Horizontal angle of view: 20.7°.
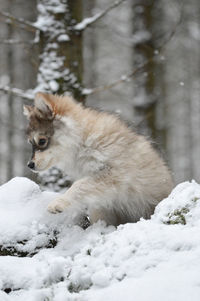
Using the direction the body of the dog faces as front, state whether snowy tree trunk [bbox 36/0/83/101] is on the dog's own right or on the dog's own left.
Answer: on the dog's own right

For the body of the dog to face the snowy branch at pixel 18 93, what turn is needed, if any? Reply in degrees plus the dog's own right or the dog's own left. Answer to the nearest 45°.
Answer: approximately 45° to the dog's own right

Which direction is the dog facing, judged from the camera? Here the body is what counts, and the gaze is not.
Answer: to the viewer's left

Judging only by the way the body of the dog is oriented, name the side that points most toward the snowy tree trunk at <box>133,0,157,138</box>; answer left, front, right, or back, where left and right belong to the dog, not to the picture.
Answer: right

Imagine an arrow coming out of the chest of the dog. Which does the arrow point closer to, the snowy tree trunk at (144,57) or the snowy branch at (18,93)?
the snowy branch
